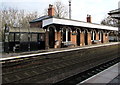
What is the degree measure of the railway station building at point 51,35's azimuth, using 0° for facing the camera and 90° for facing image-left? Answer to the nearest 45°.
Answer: approximately 315°

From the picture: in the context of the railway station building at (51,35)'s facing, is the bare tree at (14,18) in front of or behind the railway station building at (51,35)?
behind
